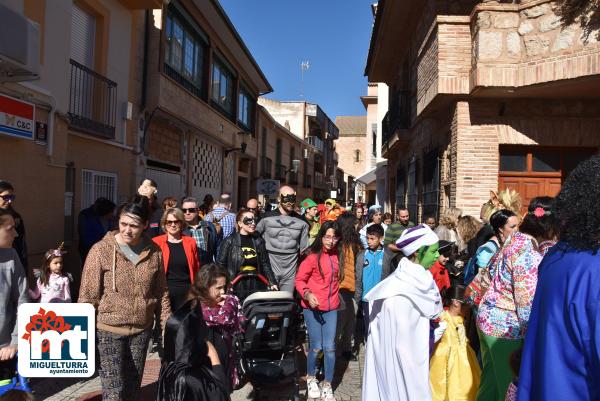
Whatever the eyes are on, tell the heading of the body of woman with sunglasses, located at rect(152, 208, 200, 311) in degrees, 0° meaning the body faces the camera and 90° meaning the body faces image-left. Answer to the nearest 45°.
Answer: approximately 0°

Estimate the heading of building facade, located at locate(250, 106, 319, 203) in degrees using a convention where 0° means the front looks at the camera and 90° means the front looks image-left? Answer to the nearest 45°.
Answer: approximately 315°

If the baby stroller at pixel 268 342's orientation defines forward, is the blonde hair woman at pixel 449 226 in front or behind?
behind

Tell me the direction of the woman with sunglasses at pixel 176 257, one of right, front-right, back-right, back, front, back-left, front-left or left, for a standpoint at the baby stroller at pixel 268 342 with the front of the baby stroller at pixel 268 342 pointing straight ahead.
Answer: back-right

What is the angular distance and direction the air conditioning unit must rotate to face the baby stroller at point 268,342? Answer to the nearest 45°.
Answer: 0° — it already faces it

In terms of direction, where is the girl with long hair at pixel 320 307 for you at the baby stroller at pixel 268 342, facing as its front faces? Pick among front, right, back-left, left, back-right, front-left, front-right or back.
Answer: back-left

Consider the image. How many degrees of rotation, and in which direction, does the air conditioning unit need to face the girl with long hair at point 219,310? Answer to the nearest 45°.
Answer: approximately 45° to its right

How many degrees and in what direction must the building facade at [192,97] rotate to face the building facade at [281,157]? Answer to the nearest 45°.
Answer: approximately 135° to its left

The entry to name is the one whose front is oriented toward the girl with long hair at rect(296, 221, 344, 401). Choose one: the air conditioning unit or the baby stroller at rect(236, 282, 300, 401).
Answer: the air conditioning unit

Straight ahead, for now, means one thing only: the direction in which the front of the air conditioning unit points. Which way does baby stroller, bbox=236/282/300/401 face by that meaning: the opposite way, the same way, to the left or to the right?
to the right
